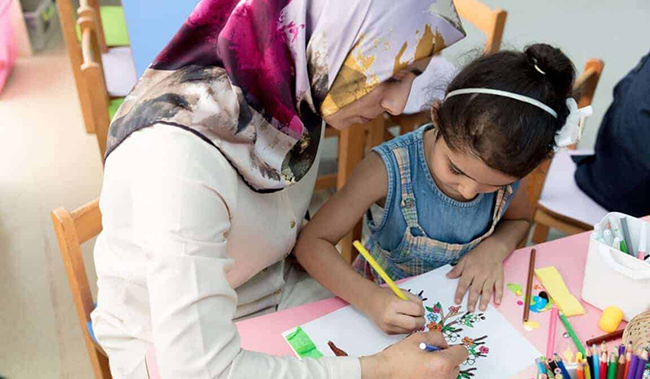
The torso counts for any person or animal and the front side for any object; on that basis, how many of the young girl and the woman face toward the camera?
1

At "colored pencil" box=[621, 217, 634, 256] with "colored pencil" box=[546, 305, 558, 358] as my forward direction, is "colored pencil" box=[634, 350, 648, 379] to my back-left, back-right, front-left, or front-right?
front-left

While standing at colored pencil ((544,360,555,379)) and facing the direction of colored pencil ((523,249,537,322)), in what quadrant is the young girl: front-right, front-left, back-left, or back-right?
front-left

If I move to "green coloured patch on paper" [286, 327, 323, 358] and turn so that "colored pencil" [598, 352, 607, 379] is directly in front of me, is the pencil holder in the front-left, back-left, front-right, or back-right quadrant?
front-left

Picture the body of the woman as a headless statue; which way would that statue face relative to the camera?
to the viewer's right

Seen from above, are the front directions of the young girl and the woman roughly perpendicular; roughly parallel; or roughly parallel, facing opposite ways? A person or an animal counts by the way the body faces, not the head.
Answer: roughly perpendicular

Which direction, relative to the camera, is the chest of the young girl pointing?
toward the camera

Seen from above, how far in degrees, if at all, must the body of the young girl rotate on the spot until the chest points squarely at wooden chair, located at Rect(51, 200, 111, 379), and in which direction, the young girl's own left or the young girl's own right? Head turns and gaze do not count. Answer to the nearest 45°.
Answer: approximately 90° to the young girl's own right

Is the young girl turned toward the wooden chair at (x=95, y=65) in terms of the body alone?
no

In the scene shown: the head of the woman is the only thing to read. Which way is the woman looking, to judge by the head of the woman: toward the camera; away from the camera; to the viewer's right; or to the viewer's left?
to the viewer's right
